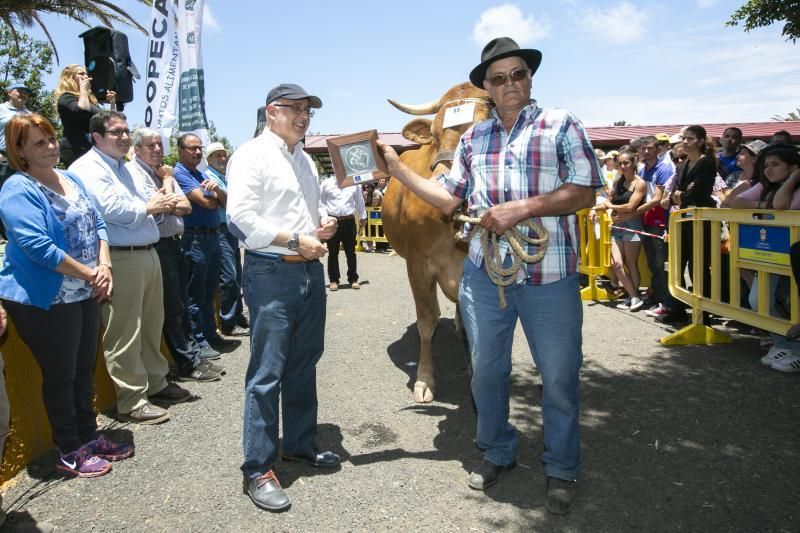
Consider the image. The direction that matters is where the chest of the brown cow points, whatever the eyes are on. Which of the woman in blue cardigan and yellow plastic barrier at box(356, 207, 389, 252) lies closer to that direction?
the woman in blue cardigan

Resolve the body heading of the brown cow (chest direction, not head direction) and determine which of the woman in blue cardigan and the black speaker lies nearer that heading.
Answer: the woman in blue cardigan

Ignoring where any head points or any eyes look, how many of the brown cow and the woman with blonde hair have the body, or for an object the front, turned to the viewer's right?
1

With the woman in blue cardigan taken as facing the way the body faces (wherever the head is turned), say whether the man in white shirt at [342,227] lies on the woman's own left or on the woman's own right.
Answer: on the woman's own left

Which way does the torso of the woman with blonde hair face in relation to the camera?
to the viewer's right

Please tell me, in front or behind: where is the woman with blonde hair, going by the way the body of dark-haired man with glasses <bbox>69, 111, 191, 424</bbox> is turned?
behind

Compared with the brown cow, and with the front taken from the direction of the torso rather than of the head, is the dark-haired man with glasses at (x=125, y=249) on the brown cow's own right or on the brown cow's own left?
on the brown cow's own right

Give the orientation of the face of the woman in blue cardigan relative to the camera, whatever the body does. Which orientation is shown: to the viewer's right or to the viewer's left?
to the viewer's right

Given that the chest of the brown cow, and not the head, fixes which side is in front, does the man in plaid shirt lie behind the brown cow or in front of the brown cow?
in front

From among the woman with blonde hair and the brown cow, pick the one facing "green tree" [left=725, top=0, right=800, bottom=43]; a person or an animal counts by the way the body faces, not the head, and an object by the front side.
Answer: the woman with blonde hair

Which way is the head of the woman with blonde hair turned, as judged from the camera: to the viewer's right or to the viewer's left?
to the viewer's right

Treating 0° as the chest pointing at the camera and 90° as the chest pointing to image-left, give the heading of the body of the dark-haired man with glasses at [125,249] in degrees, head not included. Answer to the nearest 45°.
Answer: approximately 315°

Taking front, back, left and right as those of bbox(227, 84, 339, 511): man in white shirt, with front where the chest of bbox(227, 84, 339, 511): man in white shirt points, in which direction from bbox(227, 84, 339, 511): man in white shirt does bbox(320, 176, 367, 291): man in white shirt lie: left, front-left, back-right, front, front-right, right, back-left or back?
back-left
